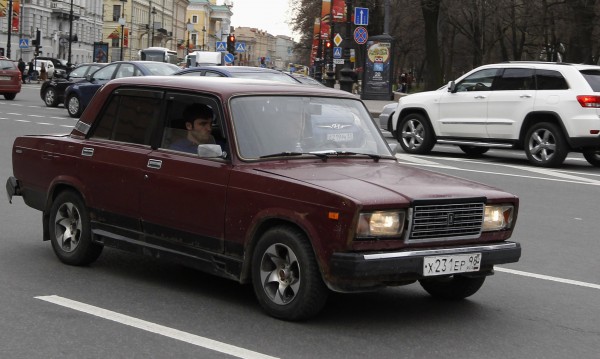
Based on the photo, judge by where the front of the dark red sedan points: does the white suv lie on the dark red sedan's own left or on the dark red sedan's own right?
on the dark red sedan's own left

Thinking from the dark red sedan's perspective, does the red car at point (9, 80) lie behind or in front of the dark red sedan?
behind

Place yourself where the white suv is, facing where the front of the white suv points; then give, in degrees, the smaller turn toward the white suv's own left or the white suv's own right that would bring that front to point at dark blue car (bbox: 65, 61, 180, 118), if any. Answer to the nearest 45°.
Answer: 0° — it already faces it

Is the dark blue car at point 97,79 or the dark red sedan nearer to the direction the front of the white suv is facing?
the dark blue car

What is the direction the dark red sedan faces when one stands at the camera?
facing the viewer and to the right of the viewer

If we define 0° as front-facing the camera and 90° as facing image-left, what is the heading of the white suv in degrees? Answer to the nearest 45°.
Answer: approximately 135°

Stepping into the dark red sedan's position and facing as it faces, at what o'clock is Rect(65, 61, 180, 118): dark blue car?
The dark blue car is roughly at 7 o'clock from the dark red sedan.

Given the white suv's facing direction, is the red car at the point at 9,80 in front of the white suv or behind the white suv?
in front

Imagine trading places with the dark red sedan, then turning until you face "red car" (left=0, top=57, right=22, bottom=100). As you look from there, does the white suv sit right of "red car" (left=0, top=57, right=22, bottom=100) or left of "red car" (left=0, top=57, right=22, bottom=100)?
right

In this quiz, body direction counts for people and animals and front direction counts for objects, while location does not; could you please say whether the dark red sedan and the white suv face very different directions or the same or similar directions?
very different directions
